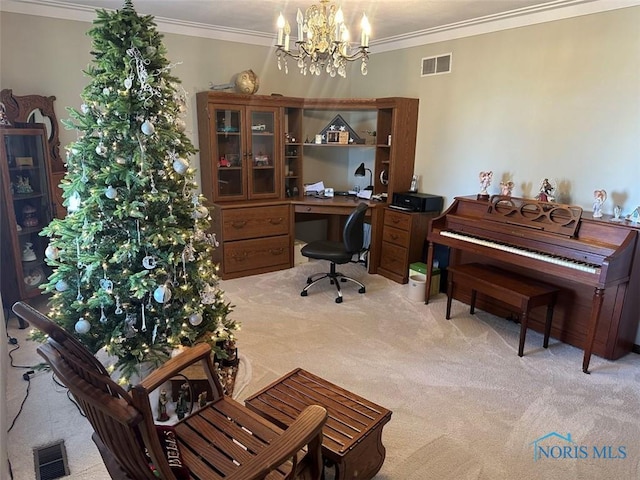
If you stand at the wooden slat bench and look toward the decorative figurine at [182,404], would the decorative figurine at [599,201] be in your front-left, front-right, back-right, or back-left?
back-right

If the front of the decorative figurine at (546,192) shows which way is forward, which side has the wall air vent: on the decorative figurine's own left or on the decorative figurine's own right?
on the decorative figurine's own right

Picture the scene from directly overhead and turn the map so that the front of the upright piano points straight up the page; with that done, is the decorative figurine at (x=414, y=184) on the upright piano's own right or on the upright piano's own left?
on the upright piano's own right

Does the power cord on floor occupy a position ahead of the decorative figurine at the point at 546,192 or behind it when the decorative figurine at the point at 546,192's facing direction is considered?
ahead

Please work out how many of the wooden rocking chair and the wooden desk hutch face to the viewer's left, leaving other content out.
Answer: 0

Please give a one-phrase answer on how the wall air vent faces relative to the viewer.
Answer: facing the viewer and to the left of the viewer

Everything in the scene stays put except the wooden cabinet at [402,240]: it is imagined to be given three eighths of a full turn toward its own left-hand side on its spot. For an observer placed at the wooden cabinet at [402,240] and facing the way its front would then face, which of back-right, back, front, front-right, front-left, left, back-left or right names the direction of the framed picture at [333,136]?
back-left

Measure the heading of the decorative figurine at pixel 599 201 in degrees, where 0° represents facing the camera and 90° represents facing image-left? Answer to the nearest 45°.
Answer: approximately 45°

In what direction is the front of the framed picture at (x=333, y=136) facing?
toward the camera

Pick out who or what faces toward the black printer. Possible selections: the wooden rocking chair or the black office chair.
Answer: the wooden rocking chair
